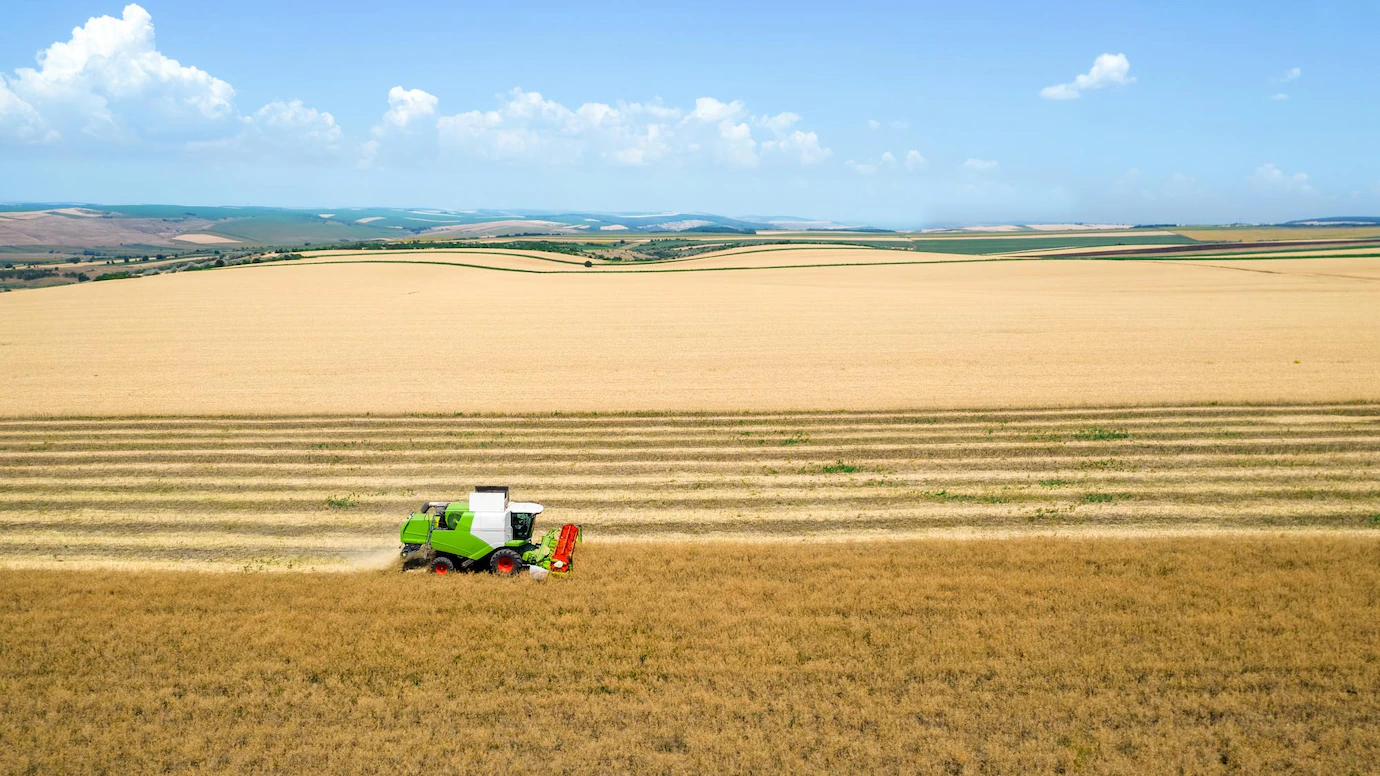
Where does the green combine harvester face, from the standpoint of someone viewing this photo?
facing to the right of the viewer
